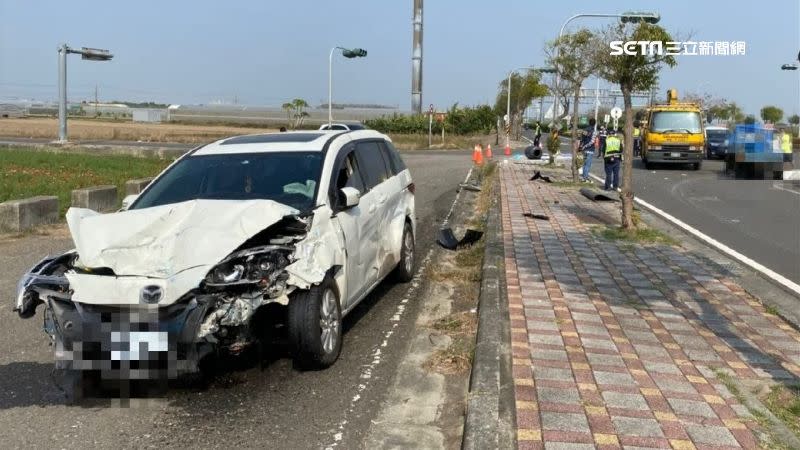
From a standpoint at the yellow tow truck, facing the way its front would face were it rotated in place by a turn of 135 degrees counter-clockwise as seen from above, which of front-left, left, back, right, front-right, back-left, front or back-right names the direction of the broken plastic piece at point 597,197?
back-right

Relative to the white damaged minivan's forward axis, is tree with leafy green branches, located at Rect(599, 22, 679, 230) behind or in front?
behind

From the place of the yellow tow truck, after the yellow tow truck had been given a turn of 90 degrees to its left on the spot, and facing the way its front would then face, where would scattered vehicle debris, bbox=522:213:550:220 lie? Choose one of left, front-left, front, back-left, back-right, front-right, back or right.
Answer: right

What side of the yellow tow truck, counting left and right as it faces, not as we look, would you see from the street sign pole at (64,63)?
right

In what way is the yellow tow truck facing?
toward the camera

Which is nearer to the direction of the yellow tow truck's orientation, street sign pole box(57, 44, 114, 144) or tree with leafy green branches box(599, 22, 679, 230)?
the tree with leafy green branches

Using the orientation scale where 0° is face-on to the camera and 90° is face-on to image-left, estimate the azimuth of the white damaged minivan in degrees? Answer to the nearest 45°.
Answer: approximately 45°
